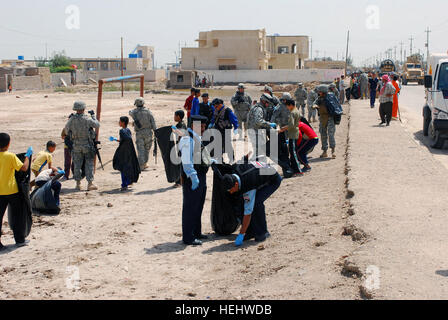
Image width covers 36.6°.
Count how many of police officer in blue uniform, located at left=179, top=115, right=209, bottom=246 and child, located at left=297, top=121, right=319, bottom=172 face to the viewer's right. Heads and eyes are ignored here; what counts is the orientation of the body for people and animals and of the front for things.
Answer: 1

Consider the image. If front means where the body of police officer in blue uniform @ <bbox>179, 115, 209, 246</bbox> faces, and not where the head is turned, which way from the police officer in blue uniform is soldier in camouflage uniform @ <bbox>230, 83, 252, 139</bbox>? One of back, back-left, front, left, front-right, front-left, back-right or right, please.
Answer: left

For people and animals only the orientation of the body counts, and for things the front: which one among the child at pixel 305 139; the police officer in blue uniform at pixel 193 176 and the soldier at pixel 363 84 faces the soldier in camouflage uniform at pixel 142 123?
the child

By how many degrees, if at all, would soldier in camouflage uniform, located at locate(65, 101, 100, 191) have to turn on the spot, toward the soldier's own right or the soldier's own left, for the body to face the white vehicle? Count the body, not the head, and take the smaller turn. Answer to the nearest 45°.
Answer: approximately 90° to the soldier's own right

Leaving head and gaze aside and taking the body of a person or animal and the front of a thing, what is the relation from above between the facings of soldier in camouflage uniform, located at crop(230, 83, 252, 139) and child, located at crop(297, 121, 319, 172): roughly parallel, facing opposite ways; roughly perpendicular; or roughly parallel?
roughly perpendicular

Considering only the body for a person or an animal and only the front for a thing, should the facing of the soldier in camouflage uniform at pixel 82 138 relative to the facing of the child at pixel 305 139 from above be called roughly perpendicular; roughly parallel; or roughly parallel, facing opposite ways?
roughly perpendicular

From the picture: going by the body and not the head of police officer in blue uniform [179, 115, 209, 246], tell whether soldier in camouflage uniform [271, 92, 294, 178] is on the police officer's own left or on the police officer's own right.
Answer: on the police officer's own left

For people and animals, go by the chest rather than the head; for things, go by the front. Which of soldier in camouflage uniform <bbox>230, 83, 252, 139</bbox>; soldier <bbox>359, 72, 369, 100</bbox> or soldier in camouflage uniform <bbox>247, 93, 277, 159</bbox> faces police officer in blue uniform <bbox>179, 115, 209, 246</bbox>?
soldier in camouflage uniform <bbox>230, 83, 252, 139</bbox>

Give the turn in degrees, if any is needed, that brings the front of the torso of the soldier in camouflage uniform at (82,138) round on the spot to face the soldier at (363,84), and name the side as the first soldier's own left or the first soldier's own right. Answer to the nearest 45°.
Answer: approximately 45° to the first soldier's own right

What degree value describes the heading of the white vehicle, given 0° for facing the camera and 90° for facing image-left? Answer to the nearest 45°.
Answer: approximately 0°
